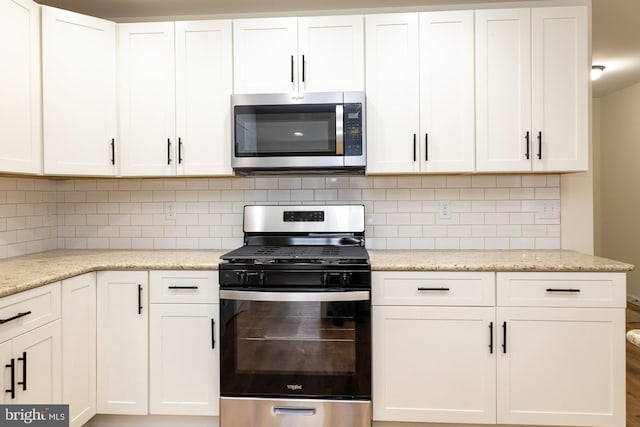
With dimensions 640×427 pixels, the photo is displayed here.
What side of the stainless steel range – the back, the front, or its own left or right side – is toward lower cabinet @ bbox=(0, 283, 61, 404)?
right

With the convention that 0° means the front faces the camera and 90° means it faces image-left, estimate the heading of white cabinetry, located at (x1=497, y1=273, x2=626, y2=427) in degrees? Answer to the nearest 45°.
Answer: approximately 0°

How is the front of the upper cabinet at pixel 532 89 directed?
toward the camera

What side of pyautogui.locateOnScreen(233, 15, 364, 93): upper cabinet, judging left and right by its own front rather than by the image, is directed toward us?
front

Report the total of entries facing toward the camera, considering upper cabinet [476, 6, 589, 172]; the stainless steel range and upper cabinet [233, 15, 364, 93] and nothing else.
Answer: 3

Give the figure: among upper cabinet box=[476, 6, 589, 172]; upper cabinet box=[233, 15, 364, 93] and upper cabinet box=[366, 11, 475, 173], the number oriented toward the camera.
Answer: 3

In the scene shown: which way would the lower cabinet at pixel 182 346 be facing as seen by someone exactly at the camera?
facing the viewer

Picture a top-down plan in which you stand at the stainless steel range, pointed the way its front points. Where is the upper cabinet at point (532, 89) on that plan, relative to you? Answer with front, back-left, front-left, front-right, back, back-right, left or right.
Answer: left

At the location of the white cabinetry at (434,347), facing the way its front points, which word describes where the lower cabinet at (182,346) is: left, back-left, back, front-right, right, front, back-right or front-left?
right
